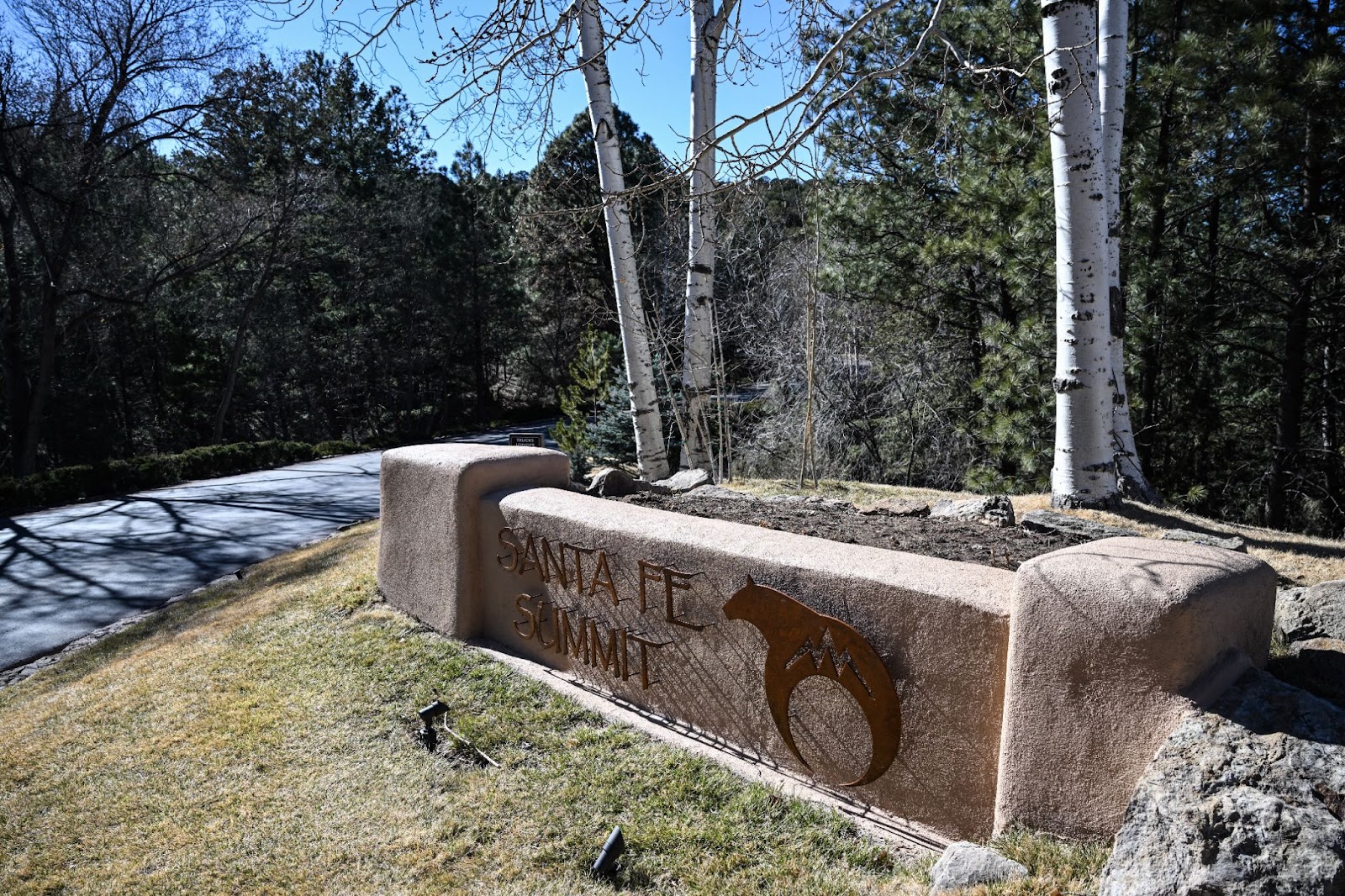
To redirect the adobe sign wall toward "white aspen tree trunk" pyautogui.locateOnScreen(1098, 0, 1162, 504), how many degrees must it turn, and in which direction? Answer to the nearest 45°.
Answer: approximately 180°

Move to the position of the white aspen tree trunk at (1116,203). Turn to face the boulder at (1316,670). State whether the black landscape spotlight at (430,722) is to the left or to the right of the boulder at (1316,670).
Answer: right

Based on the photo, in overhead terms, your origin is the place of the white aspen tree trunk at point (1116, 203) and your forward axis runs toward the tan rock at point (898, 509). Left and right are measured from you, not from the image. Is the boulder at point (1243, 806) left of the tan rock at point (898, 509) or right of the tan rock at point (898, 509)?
left

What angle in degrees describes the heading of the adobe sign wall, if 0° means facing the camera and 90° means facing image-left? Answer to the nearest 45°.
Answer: approximately 45°

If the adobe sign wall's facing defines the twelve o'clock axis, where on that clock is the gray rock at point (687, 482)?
The gray rock is roughly at 4 o'clock from the adobe sign wall.

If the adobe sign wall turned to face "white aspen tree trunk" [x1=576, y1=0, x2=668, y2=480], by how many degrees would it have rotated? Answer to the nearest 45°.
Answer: approximately 135° to its right

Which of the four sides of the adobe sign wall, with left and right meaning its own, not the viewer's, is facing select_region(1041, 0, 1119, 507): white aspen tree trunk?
back

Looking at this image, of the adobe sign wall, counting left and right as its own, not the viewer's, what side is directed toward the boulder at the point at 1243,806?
left

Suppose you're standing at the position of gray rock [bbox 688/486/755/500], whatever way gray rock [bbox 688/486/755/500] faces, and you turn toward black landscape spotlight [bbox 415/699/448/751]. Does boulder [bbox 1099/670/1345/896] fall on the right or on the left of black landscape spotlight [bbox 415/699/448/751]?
left
